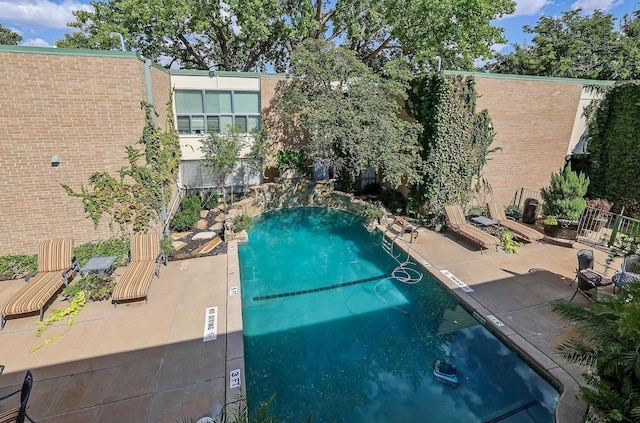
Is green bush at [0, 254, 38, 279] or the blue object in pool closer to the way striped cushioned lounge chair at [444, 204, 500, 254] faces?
the blue object in pool

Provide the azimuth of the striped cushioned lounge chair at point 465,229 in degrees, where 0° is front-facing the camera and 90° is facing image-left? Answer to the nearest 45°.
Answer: approximately 315°

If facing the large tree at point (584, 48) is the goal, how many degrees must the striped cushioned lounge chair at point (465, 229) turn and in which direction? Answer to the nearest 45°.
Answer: approximately 135° to its left

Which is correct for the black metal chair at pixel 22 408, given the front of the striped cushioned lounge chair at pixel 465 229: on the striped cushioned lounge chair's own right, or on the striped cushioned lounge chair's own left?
on the striped cushioned lounge chair's own right

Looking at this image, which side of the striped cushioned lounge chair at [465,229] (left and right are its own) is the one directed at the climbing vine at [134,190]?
right

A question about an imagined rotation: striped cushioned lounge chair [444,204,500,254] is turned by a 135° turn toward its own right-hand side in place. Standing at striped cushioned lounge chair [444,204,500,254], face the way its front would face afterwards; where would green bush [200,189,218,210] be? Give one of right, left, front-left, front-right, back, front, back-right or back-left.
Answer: front

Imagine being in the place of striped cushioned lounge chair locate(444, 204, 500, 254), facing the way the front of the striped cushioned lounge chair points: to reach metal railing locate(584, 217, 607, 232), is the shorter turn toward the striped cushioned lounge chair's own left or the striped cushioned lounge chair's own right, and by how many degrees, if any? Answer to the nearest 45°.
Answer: approximately 90° to the striped cushioned lounge chair's own left

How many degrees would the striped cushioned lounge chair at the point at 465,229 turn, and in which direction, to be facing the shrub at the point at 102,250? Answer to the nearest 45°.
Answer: approximately 90° to its right

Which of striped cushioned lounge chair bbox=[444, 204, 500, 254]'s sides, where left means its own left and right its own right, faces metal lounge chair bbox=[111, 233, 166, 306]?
right

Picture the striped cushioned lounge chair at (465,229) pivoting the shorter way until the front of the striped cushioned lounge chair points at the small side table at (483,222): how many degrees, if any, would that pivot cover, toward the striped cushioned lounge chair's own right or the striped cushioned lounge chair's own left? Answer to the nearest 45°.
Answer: approximately 90° to the striped cushioned lounge chair's own left

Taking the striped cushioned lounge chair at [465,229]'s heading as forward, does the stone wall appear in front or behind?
behind

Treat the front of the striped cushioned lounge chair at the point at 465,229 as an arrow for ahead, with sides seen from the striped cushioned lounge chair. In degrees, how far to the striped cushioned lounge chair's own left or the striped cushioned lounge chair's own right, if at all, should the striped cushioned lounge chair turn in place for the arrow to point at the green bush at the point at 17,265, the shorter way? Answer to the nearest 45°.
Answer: approximately 90° to the striped cushioned lounge chair's own right

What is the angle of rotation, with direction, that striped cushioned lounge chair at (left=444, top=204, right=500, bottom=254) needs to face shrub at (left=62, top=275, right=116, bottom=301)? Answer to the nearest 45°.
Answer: approximately 90° to its right

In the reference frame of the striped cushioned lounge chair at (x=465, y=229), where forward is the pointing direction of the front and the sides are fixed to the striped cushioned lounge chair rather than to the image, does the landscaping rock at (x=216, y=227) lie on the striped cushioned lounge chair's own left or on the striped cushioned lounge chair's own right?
on the striped cushioned lounge chair's own right
